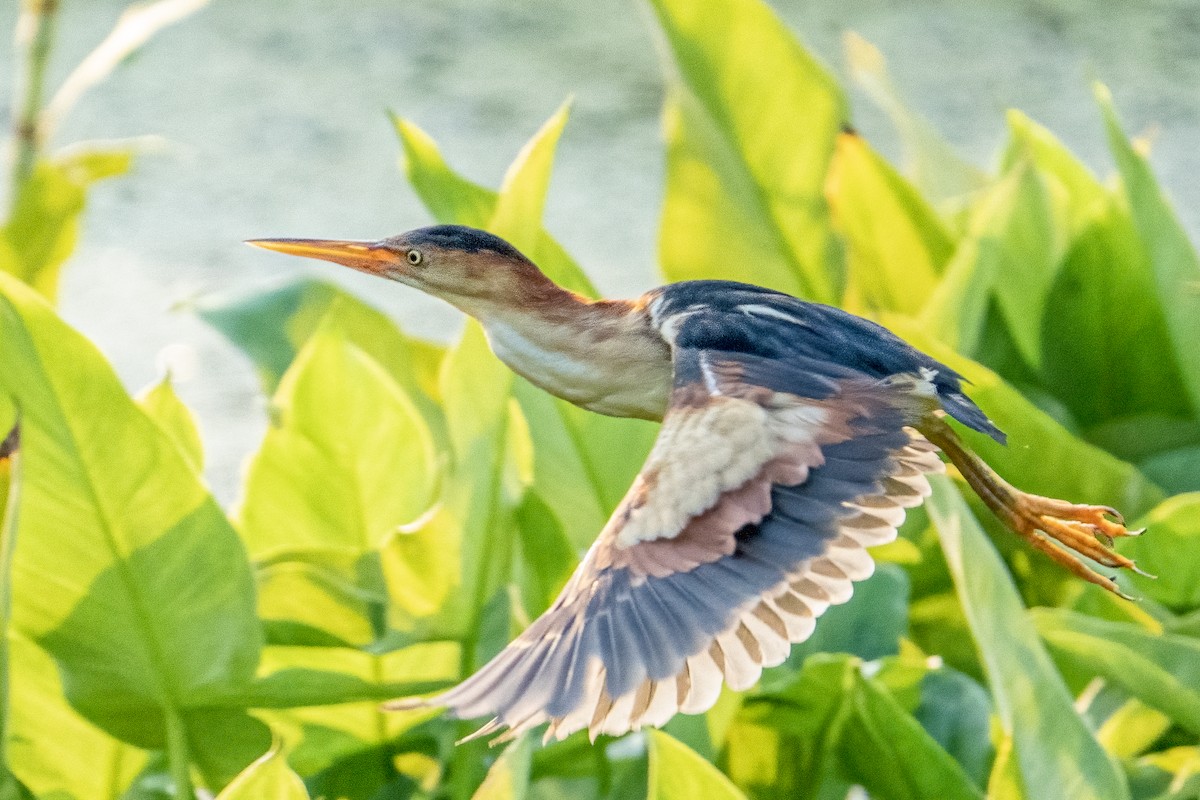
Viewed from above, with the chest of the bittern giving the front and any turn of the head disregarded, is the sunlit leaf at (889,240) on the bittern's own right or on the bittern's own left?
on the bittern's own right

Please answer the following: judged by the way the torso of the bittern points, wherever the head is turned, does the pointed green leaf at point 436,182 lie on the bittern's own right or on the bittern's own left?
on the bittern's own right

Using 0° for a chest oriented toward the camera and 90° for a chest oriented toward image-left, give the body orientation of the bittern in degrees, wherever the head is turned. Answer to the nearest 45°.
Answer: approximately 90°

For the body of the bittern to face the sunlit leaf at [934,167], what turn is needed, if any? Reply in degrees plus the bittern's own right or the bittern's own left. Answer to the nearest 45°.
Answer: approximately 90° to the bittern's own right
